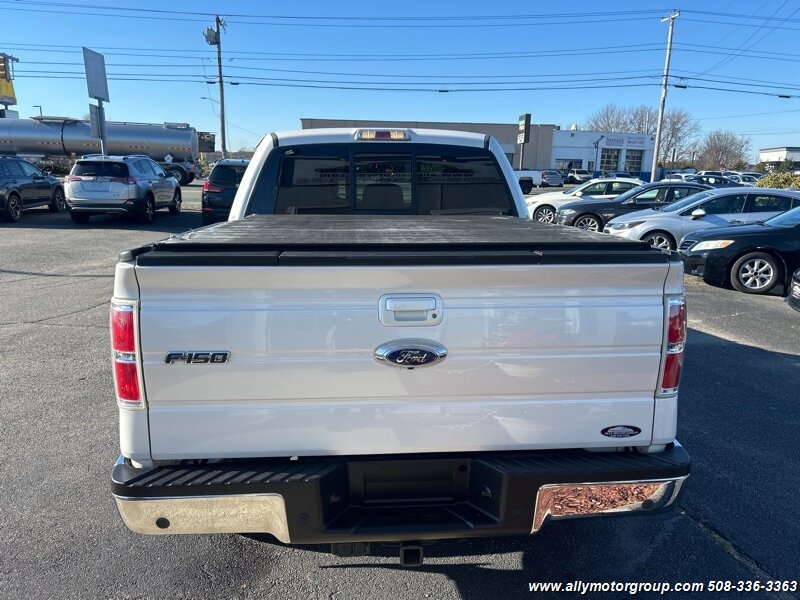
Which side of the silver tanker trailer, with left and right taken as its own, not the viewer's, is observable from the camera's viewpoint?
left

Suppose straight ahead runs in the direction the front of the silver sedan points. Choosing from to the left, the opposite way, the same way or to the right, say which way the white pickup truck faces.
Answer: to the right

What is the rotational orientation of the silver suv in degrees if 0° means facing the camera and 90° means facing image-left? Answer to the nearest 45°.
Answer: approximately 225°

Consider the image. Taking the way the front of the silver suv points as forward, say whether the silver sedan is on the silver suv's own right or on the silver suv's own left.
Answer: on the silver suv's own right

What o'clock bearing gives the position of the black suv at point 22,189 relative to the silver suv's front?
The black suv is roughly at 9 o'clock from the silver suv.

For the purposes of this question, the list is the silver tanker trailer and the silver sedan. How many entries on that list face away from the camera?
0

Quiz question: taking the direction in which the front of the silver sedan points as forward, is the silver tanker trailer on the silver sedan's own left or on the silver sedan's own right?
on the silver sedan's own right

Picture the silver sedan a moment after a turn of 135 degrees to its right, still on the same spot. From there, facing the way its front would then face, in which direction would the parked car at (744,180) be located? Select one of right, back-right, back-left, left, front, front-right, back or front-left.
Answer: front

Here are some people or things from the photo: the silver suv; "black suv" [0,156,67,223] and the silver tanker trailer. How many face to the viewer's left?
1

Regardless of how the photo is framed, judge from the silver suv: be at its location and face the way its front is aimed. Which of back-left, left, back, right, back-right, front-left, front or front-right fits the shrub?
front-right

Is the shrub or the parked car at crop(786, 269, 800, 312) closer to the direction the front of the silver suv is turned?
the shrub

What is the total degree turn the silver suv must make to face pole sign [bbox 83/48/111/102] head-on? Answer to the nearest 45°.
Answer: approximately 45° to its left

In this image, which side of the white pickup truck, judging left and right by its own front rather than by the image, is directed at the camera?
back
